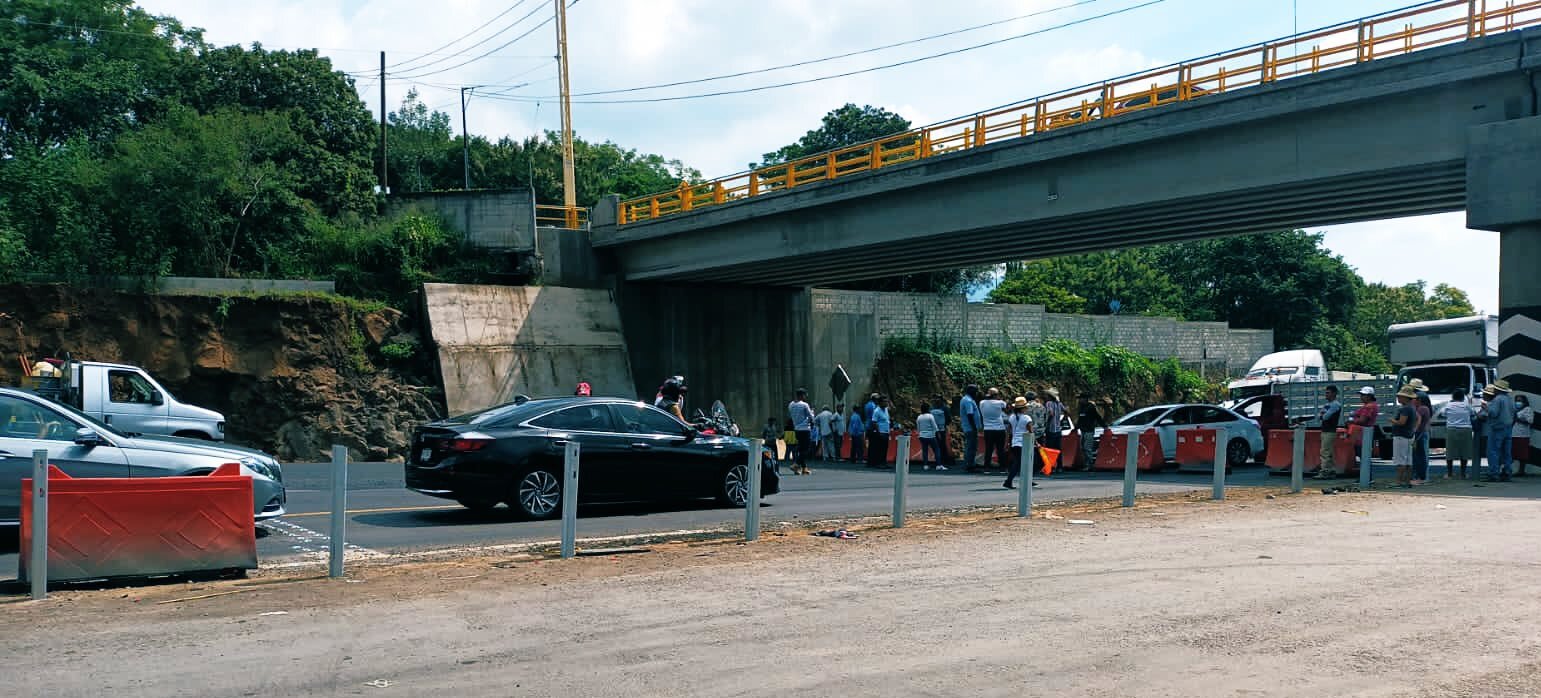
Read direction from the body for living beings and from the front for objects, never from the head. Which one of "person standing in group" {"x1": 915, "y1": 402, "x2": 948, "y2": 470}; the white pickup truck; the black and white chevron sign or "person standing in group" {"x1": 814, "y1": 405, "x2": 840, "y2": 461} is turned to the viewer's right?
the white pickup truck

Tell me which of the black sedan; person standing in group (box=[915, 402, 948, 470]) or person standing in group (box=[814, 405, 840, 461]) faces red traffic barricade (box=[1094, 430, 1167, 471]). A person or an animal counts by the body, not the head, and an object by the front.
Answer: the black sedan

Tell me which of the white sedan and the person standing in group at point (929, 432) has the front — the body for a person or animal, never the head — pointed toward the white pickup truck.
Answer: the white sedan

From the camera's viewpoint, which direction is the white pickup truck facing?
to the viewer's right

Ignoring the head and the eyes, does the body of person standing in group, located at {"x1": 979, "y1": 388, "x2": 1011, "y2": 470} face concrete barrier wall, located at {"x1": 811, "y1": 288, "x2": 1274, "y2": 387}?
yes

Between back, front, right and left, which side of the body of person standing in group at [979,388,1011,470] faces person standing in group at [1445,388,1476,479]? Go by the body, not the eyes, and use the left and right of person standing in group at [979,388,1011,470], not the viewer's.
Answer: right

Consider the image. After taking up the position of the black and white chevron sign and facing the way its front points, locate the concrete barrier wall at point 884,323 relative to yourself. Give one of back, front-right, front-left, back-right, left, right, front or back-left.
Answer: back-right
